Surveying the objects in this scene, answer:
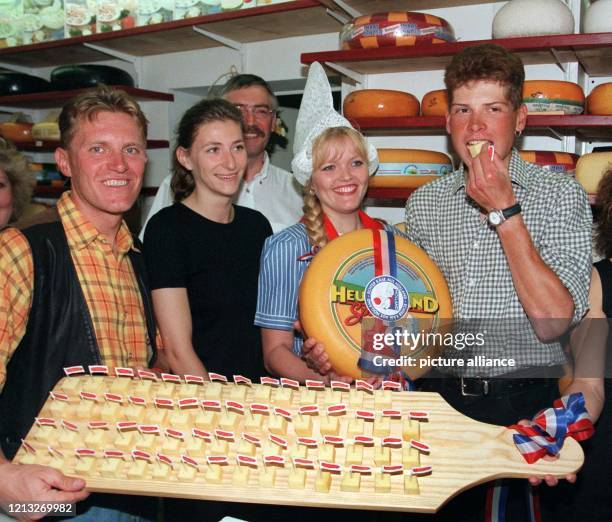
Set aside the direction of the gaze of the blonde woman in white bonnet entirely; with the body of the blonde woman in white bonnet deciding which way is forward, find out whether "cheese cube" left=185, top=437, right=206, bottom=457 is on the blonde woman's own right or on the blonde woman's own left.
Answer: on the blonde woman's own right

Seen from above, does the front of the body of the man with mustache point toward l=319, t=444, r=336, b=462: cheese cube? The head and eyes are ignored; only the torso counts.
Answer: yes

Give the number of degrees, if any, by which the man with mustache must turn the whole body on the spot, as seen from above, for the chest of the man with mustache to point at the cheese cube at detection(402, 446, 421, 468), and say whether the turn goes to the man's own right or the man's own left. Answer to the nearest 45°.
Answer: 0° — they already face it

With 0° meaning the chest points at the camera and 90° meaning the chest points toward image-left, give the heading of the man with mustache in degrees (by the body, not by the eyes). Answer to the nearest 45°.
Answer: approximately 0°

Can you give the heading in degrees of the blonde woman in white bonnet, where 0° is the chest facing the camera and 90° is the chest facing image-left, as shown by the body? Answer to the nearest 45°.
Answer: approximately 315°

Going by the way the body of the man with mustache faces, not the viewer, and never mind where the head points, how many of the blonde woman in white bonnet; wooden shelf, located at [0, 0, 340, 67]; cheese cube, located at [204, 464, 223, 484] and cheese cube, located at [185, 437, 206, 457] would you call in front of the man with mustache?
3

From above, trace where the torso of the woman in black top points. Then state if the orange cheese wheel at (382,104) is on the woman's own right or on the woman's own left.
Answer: on the woman's own left

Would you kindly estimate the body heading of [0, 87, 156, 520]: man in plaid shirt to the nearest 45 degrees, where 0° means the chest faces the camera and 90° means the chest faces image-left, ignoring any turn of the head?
approximately 315°
